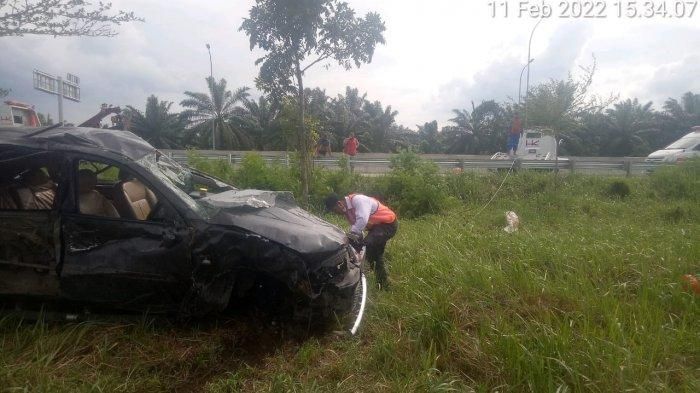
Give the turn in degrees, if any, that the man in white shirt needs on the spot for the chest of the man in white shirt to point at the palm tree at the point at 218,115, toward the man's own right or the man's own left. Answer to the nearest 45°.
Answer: approximately 90° to the man's own right

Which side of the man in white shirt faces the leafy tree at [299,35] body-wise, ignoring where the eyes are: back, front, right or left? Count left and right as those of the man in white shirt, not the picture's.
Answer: right

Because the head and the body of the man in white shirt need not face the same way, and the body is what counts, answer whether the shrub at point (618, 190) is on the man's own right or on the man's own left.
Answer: on the man's own right

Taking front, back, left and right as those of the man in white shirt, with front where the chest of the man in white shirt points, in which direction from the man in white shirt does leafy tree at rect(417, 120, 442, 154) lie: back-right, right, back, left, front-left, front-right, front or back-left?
right

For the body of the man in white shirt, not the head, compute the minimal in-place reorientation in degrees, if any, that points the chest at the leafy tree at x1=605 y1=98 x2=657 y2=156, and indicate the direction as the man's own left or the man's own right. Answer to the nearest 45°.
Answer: approximately 135° to the man's own right

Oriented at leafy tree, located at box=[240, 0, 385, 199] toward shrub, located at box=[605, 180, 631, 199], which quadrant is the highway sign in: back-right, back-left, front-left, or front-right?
back-left

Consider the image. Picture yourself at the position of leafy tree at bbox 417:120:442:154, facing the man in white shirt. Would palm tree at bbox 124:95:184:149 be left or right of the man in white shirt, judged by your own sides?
right

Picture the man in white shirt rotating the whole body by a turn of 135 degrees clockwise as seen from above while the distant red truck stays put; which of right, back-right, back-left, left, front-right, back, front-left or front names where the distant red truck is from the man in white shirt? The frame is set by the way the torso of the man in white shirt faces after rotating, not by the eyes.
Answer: left

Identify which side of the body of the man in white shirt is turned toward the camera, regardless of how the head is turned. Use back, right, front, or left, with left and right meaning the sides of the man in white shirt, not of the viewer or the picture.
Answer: left

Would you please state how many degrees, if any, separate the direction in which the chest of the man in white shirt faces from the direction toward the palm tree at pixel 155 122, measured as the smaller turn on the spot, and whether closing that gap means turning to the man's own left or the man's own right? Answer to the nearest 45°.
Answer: approximately 45° to the man's own right

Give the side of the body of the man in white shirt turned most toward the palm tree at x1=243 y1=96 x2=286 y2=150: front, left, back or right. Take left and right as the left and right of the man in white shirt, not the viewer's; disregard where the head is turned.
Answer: right

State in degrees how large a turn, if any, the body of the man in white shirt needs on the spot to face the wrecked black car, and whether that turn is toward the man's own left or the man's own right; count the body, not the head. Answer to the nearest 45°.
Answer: approximately 45° to the man's own left

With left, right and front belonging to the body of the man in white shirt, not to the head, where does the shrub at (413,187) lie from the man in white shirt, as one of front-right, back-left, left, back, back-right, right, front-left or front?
right
